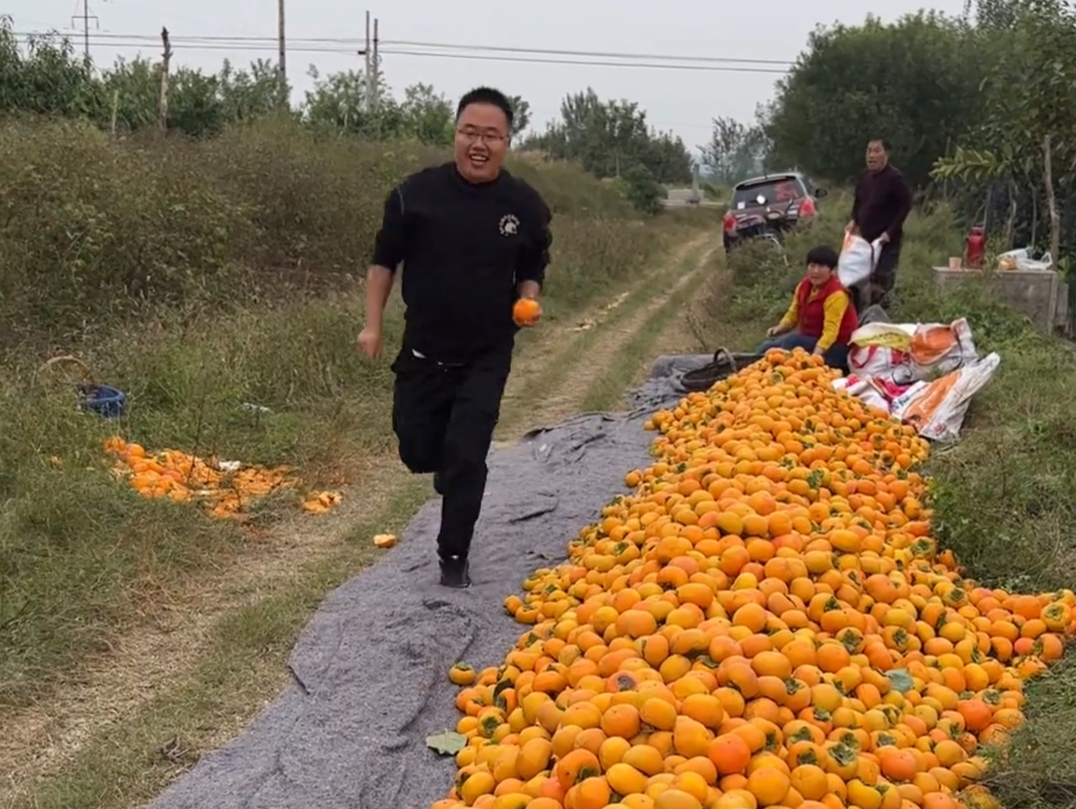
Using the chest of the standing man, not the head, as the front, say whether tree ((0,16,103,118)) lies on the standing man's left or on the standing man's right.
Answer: on the standing man's right

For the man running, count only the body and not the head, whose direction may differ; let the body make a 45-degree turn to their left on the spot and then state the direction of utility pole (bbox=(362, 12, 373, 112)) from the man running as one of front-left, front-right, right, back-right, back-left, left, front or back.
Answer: back-left

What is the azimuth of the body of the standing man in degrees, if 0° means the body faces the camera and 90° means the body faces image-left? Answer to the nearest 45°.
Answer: approximately 45°

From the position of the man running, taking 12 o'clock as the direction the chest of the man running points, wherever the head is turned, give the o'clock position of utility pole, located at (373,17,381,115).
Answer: The utility pole is roughly at 6 o'clock from the man running.

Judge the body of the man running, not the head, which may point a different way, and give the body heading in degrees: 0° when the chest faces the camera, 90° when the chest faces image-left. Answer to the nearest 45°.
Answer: approximately 0°

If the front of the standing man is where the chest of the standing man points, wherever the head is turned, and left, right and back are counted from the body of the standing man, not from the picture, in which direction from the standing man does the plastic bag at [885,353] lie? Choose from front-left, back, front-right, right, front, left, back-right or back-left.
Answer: front-left

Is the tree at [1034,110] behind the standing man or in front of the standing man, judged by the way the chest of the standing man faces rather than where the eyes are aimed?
behind

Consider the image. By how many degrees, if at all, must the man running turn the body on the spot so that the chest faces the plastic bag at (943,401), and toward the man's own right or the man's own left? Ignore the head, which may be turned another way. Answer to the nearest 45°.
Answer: approximately 135° to the man's own left

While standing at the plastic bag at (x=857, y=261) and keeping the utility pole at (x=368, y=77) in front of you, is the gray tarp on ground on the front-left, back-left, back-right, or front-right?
back-left

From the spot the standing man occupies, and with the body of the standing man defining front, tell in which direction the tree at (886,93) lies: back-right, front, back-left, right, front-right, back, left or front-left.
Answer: back-right

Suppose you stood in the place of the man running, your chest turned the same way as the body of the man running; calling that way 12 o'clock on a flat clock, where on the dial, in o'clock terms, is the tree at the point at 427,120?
The tree is roughly at 6 o'clock from the man running.

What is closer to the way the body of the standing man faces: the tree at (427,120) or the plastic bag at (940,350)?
the plastic bag

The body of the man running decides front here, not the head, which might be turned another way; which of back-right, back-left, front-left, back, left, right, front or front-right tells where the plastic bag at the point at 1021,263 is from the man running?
back-left

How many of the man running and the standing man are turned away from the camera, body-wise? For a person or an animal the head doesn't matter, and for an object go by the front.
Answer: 0
